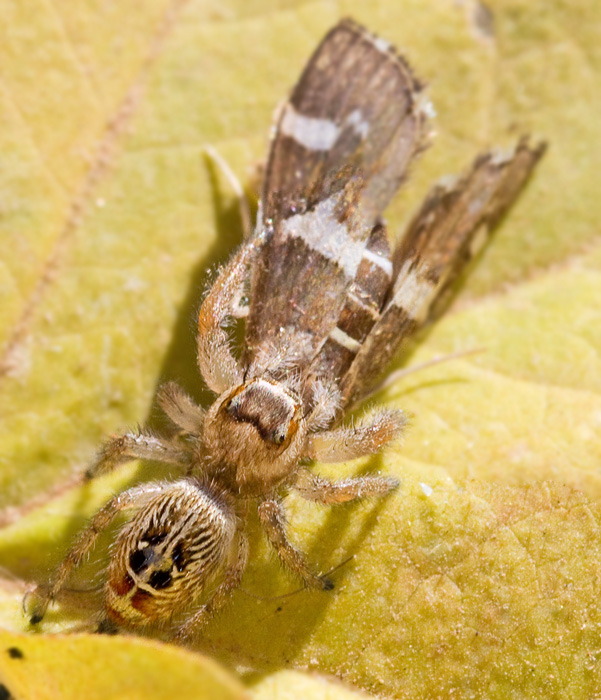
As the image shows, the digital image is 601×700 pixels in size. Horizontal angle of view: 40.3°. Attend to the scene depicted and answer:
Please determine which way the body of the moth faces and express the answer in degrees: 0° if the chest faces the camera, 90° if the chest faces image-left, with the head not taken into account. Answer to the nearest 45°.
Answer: approximately 45°

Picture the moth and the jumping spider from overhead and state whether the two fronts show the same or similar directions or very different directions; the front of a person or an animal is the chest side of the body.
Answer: very different directions

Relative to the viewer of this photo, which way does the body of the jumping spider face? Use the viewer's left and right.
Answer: facing away from the viewer and to the right of the viewer
